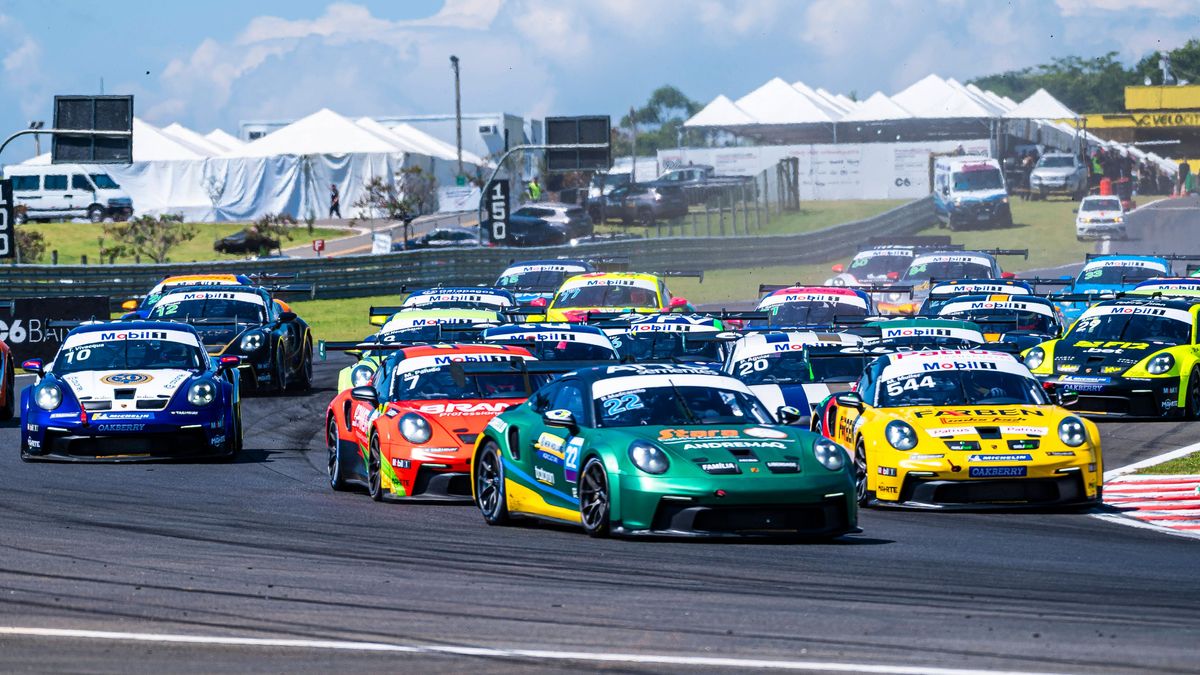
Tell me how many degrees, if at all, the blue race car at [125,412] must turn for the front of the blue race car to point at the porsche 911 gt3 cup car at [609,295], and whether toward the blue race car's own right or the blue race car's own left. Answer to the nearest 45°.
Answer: approximately 135° to the blue race car's own left

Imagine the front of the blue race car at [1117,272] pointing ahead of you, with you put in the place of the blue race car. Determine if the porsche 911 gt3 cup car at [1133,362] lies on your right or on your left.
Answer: on your left

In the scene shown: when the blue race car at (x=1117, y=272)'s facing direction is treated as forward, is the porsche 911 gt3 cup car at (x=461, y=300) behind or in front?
in front

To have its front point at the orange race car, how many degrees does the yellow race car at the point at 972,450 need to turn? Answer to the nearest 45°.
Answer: approximately 90° to its right

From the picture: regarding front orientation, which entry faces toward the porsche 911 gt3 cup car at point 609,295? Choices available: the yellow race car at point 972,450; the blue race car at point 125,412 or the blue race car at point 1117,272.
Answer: the blue race car at point 1117,272

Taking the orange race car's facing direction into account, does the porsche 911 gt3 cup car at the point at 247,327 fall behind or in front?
behind

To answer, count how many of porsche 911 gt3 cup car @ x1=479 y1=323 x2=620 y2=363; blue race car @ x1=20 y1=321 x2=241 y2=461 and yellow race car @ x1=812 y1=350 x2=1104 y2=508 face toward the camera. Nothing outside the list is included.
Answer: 3

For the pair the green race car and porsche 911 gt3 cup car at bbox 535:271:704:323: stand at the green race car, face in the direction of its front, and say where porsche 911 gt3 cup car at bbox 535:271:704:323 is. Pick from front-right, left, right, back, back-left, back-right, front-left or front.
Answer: back-left

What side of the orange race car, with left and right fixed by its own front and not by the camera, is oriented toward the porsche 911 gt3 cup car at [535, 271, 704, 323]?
back

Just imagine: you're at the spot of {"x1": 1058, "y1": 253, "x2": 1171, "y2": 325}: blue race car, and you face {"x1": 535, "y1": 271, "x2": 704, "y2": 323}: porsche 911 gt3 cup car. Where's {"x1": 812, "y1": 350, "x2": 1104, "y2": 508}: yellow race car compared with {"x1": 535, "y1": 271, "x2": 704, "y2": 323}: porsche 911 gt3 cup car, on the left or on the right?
left
